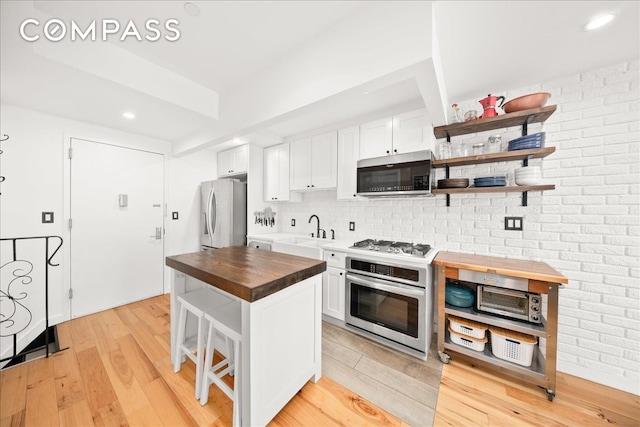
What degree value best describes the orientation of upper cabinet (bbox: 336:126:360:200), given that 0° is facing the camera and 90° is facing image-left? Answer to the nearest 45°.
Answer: approximately 45°

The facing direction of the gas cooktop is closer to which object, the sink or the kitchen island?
the kitchen island

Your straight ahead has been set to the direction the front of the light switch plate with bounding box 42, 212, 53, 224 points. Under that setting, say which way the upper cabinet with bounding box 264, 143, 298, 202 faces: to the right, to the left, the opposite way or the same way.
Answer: to the right

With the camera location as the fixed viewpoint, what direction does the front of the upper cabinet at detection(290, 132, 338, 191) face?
facing the viewer and to the left of the viewer

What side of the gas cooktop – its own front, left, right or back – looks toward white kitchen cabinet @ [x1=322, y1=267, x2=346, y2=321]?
right

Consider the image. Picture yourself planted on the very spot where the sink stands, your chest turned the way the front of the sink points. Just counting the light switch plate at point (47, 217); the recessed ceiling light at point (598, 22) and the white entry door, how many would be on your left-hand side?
1

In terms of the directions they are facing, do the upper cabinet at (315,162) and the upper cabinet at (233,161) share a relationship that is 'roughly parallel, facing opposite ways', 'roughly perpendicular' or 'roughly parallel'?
roughly parallel

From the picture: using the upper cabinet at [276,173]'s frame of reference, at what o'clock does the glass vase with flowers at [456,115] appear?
The glass vase with flowers is roughly at 9 o'clock from the upper cabinet.

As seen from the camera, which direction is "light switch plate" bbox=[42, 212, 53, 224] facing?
toward the camera

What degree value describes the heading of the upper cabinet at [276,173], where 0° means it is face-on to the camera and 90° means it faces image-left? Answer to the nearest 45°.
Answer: approximately 45°
